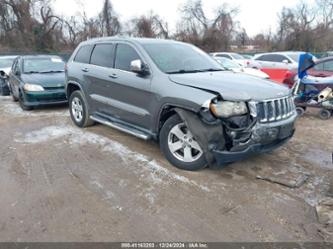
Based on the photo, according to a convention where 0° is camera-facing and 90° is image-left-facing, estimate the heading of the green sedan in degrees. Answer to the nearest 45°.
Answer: approximately 315°

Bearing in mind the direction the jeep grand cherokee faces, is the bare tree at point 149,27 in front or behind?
behind

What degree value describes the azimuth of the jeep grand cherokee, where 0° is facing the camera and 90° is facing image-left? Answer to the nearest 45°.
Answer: approximately 315°

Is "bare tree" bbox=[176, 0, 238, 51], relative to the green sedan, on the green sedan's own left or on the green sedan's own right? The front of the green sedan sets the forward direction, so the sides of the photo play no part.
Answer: on the green sedan's own left

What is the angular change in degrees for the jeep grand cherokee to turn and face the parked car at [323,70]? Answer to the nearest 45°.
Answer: approximately 90° to its left

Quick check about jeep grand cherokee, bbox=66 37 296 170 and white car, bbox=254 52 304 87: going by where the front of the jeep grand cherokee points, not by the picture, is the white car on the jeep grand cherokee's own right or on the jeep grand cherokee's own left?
on the jeep grand cherokee's own left

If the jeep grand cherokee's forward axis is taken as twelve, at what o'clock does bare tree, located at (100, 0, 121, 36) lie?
The bare tree is roughly at 7 o'clock from the jeep grand cherokee.
